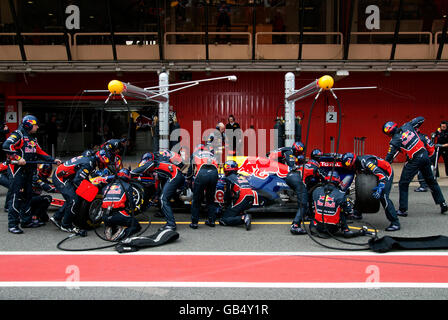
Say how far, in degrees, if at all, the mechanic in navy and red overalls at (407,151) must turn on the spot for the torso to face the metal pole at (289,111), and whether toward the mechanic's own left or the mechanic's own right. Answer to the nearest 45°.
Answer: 0° — they already face it

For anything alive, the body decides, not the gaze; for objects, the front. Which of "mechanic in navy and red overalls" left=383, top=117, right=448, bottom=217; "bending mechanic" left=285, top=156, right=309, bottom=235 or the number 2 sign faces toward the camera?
the number 2 sign

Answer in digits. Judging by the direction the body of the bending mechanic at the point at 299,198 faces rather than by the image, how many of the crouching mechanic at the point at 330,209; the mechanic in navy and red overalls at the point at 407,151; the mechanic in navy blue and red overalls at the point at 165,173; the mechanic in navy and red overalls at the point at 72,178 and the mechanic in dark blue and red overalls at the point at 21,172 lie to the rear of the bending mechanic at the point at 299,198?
3

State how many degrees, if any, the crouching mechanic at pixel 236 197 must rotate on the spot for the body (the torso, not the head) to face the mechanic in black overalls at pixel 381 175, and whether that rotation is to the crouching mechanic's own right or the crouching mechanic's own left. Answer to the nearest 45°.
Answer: approximately 135° to the crouching mechanic's own right

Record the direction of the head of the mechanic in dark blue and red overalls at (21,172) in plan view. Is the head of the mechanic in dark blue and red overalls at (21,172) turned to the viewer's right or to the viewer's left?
to the viewer's right

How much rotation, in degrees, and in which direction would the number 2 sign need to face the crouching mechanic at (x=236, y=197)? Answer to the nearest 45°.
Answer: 0° — it already faces them

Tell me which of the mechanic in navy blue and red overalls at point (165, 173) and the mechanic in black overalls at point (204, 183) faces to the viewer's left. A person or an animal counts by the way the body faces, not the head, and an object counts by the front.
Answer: the mechanic in navy blue and red overalls at point (165, 173)

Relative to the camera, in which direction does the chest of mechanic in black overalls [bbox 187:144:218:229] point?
away from the camera

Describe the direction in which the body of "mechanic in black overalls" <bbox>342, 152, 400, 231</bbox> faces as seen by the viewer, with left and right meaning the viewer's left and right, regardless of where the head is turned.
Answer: facing to the left of the viewer
